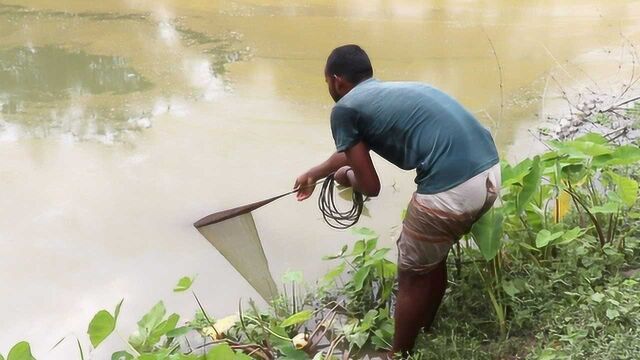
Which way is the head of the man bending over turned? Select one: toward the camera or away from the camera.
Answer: away from the camera

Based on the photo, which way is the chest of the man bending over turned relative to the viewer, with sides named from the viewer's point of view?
facing away from the viewer and to the left of the viewer
